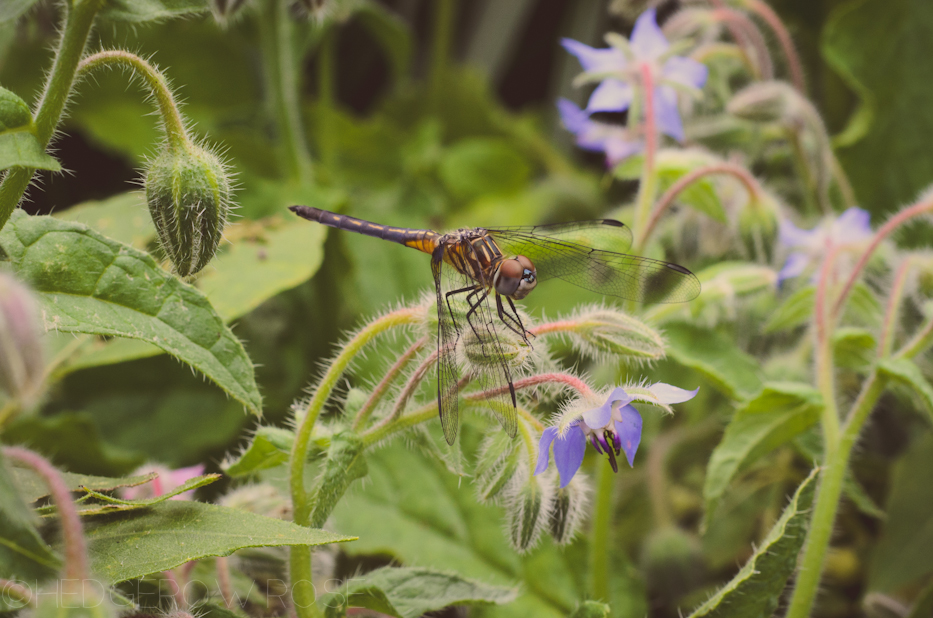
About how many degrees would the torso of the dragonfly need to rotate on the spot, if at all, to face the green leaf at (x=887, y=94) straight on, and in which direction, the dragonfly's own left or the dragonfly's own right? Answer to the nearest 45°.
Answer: approximately 90° to the dragonfly's own left

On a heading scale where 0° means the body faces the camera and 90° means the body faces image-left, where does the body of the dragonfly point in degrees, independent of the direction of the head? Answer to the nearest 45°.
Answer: approximately 315°

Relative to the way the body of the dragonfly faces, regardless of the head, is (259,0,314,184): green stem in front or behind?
behind
